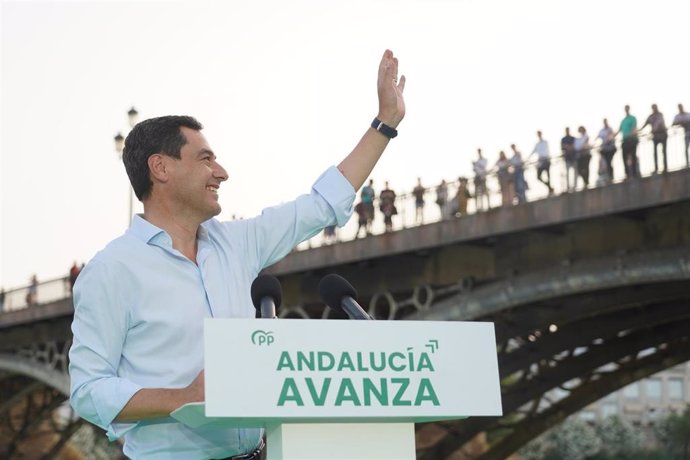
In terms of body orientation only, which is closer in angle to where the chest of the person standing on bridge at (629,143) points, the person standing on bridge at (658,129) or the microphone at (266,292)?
the microphone

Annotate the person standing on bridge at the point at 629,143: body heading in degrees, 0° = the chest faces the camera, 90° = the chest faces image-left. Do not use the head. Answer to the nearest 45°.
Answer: approximately 0°

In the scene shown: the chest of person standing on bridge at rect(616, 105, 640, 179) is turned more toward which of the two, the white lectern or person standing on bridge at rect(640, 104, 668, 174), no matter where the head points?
the white lectern

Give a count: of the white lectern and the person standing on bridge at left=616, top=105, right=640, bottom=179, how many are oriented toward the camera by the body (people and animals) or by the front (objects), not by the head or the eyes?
2

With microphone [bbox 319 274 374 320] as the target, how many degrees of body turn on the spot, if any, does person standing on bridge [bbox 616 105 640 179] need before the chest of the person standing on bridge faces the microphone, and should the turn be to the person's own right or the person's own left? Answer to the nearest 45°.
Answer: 0° — they already face it

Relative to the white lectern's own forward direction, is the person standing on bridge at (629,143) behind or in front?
behind

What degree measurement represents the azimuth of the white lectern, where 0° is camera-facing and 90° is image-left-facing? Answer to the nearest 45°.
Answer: approximately 0°
